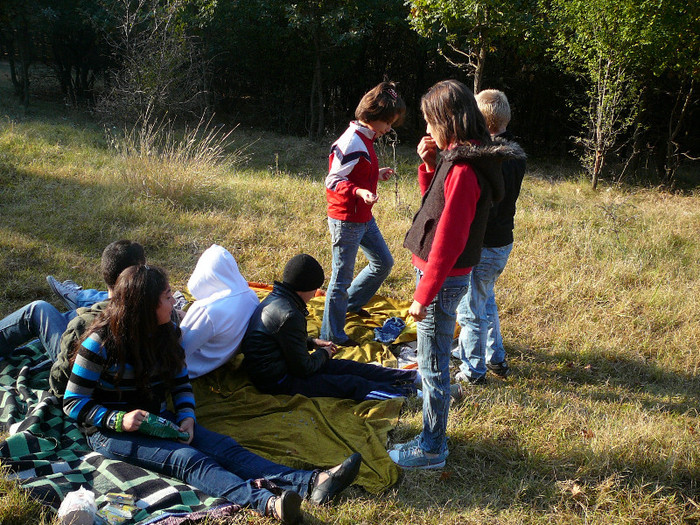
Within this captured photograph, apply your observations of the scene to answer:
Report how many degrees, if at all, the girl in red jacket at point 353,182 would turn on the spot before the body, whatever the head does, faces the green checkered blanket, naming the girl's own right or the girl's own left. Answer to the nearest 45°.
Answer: approximately 135° to the girl's own right

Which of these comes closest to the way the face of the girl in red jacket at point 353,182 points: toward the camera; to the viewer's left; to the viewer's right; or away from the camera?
to the viewer's right

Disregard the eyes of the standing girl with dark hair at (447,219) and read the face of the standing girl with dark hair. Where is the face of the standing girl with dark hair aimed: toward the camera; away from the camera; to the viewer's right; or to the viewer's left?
to the viewer's left

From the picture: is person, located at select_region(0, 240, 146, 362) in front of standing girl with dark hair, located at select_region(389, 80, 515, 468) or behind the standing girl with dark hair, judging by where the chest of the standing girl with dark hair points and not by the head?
in front

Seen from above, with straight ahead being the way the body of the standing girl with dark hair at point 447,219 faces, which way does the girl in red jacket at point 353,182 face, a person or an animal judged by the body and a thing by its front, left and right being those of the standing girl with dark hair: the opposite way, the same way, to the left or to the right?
the opposite way

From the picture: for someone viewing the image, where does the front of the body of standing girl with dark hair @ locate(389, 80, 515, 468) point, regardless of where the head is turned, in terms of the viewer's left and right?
facing to the left of the viewer

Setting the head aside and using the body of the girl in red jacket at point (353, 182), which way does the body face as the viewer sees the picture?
to the viewer's right

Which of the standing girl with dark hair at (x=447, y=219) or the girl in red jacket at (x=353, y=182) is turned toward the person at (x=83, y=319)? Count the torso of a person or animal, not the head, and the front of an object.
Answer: the standing girl with dark hair

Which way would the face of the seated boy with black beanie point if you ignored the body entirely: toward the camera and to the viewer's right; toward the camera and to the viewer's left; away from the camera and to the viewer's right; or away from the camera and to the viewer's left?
away from the camera and to the viewer's right

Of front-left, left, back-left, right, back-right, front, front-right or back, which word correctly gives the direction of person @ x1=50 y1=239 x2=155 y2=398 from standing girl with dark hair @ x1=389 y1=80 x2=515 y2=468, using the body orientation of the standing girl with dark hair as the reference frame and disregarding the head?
front

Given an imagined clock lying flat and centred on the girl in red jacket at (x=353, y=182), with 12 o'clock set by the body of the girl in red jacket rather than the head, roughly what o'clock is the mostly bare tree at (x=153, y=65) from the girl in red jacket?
The mostly bare tree is roughly at 8 o'clock from the girl in red jacket.
